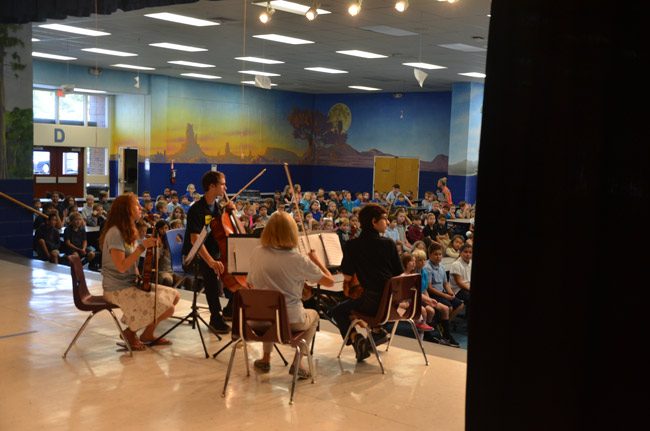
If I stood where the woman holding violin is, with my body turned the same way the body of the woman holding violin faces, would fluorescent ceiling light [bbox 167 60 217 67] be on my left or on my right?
on my left

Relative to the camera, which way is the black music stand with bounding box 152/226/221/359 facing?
to the viewer's left

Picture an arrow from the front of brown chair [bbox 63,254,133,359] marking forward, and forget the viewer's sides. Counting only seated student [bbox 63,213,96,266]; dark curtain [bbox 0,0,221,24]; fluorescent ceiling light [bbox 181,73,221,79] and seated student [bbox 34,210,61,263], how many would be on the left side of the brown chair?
4

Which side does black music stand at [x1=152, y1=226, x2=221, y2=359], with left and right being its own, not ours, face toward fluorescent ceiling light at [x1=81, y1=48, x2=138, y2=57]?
right

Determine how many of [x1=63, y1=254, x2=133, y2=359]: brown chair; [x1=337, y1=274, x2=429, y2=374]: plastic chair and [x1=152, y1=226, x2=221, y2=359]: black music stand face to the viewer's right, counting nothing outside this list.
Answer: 1

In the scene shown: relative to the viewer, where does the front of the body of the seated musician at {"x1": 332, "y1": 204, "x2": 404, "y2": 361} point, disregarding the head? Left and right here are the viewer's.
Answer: facing away from the viewer and to the left of the viewer

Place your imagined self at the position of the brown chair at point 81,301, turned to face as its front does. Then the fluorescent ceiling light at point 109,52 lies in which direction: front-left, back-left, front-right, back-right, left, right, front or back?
left

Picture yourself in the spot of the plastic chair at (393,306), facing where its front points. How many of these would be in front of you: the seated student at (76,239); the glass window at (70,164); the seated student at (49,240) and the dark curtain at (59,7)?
4

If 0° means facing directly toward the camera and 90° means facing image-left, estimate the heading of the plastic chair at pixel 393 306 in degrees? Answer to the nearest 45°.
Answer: approximately 135°

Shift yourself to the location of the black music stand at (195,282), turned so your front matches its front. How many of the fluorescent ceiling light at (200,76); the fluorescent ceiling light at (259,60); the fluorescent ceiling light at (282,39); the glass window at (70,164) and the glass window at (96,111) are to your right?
5

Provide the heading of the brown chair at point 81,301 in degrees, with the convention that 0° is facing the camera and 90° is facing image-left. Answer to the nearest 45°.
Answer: approximately 270°

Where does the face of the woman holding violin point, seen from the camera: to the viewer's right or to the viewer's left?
to the viewer's right

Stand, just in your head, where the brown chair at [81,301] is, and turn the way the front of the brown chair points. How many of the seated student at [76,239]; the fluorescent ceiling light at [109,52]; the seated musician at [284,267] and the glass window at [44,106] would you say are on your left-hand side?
3

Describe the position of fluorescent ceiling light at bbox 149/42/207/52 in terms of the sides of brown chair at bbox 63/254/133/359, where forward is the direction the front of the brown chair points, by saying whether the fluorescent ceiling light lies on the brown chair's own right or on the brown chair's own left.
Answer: on the brown chair's own left

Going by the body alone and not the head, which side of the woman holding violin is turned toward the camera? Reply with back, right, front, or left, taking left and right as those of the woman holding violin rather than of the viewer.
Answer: right
